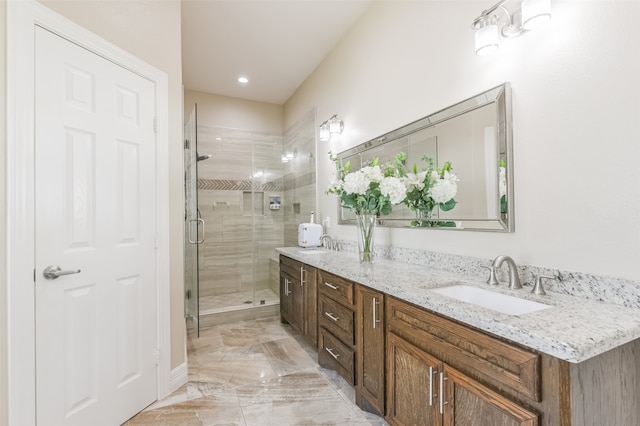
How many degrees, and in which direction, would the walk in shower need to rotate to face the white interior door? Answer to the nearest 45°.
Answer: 0° — it already faces it

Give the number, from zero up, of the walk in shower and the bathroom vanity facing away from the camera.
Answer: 0

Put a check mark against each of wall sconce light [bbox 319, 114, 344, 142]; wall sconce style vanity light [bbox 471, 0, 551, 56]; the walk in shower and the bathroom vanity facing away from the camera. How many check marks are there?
0

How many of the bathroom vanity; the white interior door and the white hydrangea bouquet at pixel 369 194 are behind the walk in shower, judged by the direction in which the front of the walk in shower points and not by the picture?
0

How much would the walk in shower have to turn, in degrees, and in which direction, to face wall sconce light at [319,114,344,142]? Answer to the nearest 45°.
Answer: approximately 45° to its left

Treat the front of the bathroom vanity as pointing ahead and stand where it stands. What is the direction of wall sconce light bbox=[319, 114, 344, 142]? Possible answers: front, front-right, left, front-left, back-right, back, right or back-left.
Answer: right

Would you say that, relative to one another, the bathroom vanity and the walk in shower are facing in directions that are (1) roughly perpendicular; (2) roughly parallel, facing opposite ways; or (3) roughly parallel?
roughly perpendicular

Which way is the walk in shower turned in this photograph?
toward the camera

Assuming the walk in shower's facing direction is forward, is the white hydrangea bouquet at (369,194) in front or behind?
in front

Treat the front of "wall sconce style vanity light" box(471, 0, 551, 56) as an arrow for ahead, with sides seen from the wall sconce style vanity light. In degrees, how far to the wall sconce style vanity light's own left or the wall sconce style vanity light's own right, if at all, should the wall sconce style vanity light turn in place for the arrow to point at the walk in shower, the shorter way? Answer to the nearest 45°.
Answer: approximately 45° to the wall sconce style vanity light's own right

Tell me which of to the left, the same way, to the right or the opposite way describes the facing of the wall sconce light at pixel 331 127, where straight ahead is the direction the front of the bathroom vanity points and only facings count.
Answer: the same way

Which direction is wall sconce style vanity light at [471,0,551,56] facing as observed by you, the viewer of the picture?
facing the viewer and to the left of the viewer

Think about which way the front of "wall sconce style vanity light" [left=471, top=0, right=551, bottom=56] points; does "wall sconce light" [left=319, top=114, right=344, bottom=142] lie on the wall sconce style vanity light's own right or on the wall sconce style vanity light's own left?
on the wall sconce style vanity light's own right

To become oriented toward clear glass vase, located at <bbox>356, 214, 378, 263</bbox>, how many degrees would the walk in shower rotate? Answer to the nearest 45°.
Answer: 0° — it already faces it

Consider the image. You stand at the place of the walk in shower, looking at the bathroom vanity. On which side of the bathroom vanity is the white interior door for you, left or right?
right

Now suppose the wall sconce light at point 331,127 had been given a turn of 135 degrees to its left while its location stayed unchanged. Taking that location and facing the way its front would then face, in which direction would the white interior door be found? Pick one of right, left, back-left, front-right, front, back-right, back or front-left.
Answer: back-right
